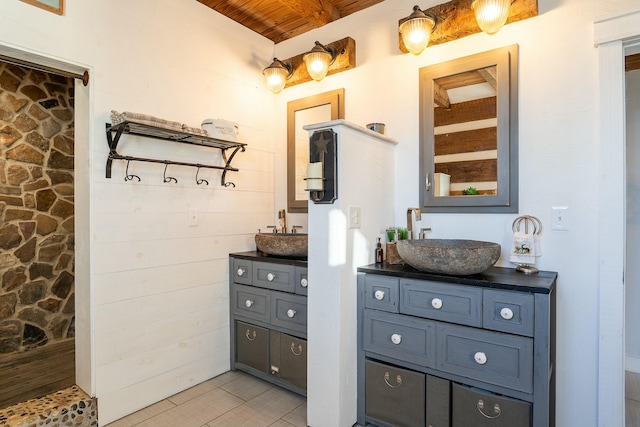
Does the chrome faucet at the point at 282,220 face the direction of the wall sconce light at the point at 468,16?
no

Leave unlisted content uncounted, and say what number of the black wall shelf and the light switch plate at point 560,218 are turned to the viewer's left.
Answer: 0

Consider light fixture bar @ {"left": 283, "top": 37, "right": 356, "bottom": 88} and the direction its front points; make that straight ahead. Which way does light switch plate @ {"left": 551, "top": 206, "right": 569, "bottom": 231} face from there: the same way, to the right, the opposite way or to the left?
the same way

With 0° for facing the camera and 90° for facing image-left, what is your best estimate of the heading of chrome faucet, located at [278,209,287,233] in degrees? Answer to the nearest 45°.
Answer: approximately 45°

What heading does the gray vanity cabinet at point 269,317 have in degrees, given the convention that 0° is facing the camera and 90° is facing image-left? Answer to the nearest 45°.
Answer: approximately 45°

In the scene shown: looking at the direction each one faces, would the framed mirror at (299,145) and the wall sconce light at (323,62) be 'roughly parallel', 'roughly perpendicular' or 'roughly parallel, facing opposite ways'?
roughly parallel

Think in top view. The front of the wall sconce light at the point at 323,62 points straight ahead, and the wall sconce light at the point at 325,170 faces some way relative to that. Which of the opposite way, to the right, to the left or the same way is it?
the same way

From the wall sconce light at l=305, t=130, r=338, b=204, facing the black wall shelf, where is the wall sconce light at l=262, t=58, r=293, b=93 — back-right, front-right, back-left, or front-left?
front-right

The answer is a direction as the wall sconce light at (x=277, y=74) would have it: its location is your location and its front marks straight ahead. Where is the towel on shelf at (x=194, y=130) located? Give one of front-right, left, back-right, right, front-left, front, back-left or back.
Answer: front

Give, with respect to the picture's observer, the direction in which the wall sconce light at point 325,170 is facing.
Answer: facing the viewer and to the left of the viewer

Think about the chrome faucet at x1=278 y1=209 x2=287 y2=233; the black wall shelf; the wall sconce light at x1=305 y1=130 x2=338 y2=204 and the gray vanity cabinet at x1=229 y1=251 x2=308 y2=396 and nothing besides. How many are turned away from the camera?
0

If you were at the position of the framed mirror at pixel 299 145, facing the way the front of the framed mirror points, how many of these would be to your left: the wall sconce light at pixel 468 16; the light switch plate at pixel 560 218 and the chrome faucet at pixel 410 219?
3

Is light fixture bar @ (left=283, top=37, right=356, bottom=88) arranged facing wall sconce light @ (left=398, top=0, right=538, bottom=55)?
no

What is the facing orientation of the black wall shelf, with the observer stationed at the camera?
facing the viewer and to the right of the viewer

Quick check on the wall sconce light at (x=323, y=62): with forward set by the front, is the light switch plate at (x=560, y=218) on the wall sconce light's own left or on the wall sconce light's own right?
on the wall sconce light's own left
